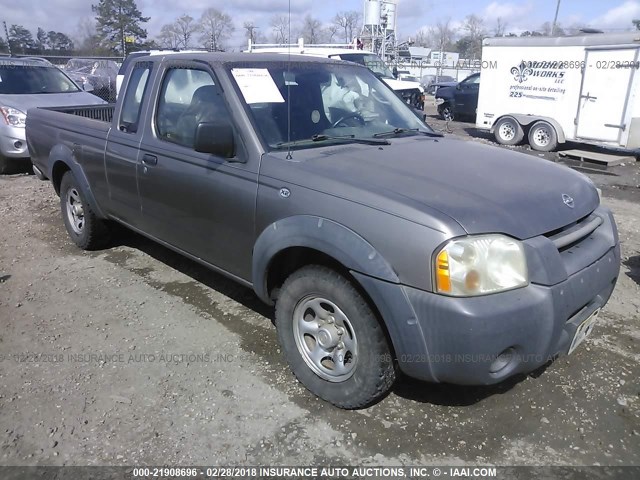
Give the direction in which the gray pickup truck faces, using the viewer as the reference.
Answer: facing the viewer and to the right of the viewer

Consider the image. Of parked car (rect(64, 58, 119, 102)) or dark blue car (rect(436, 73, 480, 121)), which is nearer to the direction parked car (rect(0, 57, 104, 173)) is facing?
the dark blue car

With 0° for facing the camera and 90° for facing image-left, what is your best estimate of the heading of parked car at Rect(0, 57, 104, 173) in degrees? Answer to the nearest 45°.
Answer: approximately 315°

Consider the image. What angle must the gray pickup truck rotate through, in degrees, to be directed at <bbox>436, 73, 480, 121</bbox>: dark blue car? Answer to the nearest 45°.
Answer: approximately 135° to its left

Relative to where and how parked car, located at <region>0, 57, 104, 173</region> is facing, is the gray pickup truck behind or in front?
in front

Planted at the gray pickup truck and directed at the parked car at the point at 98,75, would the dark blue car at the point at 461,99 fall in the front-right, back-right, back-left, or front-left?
front-right

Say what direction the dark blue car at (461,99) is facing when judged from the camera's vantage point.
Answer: facing the viewer and to the left of the viewer

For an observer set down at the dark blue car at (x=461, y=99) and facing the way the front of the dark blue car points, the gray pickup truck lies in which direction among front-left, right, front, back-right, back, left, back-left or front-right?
front-left

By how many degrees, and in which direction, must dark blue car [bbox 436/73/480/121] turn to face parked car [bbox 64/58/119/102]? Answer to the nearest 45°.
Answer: approximately 45° to its right

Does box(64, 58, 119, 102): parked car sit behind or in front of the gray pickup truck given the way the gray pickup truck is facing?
behind

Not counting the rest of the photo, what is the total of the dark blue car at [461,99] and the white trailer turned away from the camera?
0
